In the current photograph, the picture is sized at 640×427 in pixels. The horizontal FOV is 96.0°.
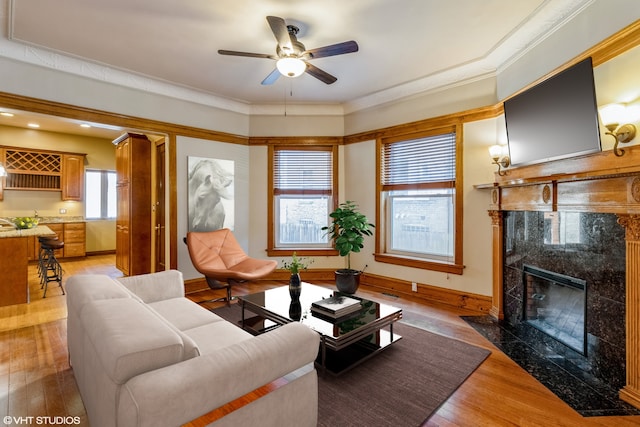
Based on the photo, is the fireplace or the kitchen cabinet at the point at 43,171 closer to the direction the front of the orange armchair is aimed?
the fireplace

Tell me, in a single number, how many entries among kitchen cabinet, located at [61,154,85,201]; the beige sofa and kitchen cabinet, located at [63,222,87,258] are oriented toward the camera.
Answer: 2

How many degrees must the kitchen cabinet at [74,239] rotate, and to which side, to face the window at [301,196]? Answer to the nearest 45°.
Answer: approximately 45° to its left

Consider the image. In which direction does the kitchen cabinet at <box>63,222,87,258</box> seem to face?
toward the camera

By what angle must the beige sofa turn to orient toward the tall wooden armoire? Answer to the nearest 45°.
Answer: approximately 45° to its left

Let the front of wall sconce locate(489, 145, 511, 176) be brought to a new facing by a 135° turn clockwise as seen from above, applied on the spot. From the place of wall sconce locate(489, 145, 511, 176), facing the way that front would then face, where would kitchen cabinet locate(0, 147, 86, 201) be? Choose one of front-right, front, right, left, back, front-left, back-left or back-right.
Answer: left

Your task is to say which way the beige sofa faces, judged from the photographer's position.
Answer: facing away from the viewer and to the right of the viewer

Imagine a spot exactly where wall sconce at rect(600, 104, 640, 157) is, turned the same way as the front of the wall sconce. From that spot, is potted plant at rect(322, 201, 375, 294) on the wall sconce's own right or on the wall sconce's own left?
on the wall sconce's own right

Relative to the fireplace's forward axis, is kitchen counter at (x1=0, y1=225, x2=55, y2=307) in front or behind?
in front

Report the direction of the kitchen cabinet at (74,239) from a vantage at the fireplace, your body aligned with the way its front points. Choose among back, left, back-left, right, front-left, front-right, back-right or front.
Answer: front-right

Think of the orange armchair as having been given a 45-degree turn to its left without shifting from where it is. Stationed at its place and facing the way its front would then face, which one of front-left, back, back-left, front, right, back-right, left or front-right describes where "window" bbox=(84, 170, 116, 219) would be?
back-left

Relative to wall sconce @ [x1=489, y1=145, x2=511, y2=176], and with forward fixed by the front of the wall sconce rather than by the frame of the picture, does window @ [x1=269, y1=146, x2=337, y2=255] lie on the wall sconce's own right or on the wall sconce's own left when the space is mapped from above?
on the wall sconce's own right

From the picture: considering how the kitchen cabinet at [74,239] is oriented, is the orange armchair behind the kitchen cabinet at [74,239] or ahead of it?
ahead

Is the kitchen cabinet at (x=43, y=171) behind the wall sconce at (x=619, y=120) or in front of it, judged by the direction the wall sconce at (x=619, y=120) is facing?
in front
